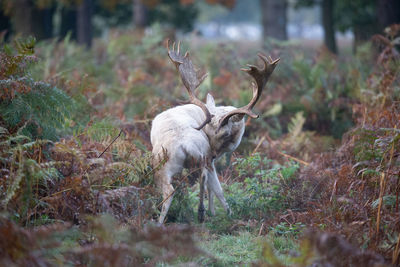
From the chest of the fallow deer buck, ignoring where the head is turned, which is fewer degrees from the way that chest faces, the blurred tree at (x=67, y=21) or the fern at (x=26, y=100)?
the blurred tree

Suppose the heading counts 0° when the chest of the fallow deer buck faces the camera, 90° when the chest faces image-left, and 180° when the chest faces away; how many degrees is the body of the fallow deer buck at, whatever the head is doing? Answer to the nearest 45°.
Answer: approximately 225°

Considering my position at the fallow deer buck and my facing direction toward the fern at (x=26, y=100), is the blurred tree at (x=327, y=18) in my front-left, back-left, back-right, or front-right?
back-right

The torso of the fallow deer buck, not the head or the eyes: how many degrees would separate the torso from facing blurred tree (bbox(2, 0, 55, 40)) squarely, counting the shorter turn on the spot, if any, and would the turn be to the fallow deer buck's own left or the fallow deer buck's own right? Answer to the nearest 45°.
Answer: approximately 90° to the fallow deer buck's own left

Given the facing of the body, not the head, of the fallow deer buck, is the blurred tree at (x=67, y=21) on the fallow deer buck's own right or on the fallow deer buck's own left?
on the fallow deer buck's own left

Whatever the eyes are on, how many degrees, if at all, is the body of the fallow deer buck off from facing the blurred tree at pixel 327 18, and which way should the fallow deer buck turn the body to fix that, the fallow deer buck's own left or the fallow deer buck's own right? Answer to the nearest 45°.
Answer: approximately 45° to the fallow deer buck's own left

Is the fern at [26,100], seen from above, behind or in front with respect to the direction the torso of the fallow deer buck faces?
behind
